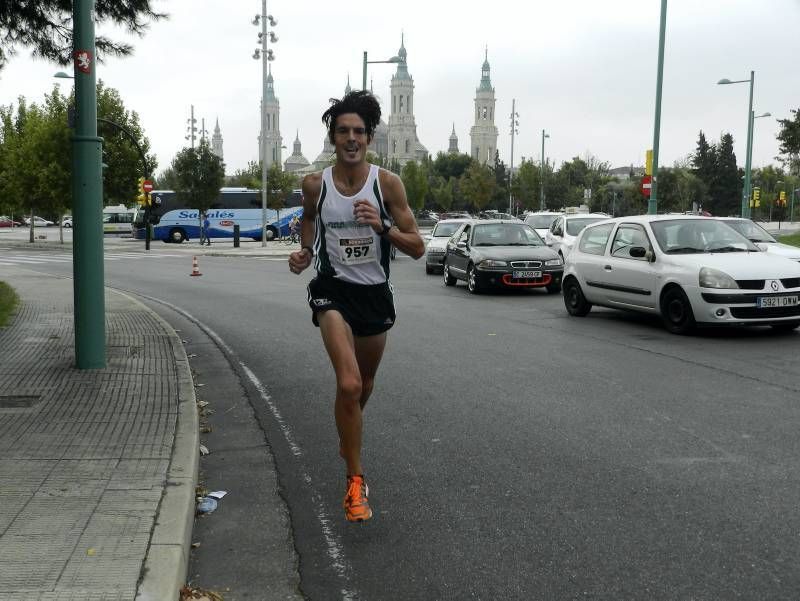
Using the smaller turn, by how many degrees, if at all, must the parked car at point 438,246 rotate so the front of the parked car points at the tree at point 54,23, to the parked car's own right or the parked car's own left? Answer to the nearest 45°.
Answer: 0° — it already faces it

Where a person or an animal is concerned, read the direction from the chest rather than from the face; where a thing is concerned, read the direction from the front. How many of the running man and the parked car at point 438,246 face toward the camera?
2

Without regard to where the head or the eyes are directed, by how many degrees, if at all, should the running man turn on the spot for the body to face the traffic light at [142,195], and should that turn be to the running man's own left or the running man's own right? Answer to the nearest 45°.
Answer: approximately 180°

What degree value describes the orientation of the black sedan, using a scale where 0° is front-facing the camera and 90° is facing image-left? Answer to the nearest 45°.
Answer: approximately 315°

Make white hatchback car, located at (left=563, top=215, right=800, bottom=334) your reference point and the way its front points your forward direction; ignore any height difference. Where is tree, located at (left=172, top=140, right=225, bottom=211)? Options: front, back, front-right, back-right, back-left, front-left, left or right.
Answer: back

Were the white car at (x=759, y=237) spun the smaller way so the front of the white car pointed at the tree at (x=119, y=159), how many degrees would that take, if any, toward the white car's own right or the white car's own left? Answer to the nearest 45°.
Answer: approximately 180°

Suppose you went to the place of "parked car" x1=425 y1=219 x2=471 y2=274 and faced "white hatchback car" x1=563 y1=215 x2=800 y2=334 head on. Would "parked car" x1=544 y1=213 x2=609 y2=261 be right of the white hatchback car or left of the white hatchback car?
left

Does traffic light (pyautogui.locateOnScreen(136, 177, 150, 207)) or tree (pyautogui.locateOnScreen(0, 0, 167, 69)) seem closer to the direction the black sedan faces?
the tree

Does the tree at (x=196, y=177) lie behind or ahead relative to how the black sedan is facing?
behind

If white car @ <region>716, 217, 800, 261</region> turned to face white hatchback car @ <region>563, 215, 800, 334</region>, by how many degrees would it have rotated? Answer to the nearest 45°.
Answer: approximately 45° to its right

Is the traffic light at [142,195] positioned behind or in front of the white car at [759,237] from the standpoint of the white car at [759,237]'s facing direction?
behind

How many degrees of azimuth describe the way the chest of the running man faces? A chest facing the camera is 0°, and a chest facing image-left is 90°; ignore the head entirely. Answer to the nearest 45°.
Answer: approximately 0°
